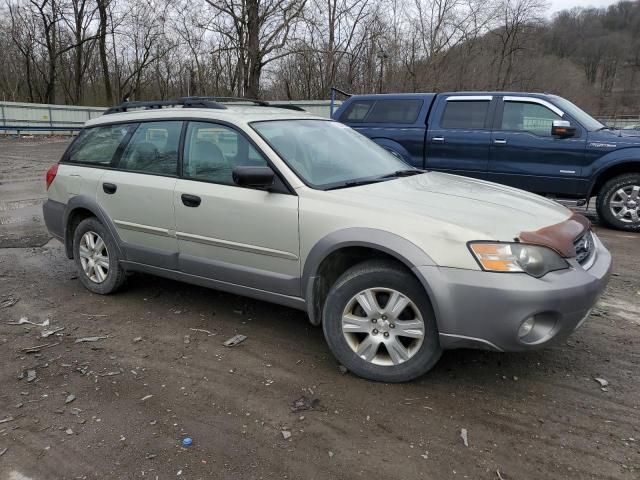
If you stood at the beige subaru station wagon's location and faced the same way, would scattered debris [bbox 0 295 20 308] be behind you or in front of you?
behind

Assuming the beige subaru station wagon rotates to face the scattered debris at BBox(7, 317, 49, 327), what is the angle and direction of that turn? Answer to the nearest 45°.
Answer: approximately 135° to its right

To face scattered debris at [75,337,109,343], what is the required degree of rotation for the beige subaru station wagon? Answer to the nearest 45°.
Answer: approximately 135° to its right

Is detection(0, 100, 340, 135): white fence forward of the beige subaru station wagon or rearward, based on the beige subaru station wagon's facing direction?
rearward

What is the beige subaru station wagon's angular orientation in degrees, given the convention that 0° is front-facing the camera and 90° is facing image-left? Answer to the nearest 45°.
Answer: approximately 315°

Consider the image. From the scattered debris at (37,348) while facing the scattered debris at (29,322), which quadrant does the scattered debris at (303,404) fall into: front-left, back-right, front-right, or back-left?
back-right
